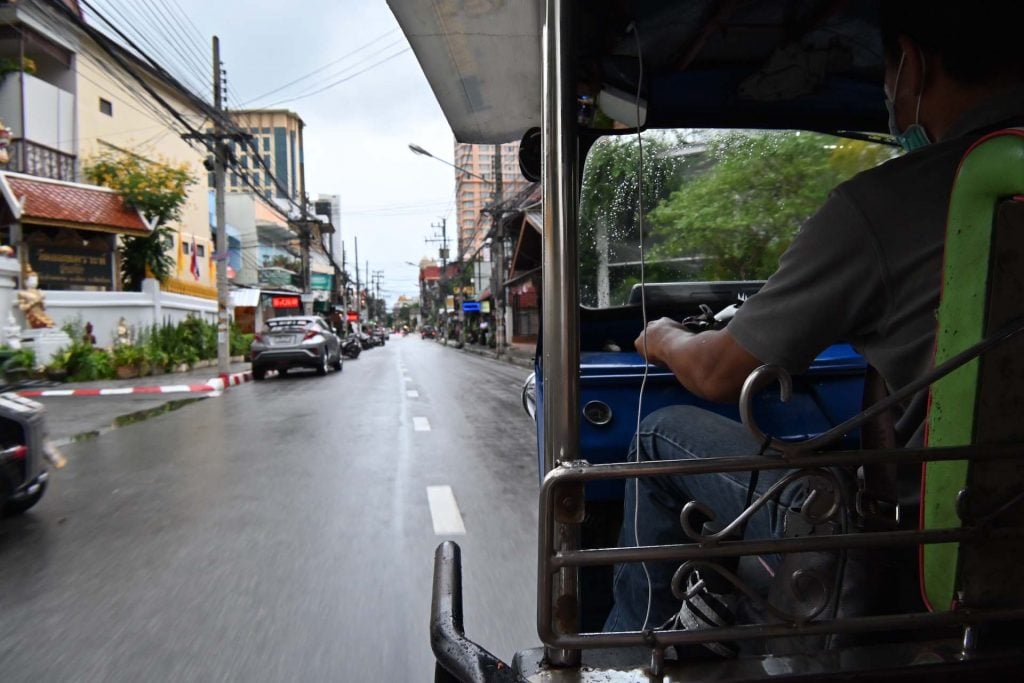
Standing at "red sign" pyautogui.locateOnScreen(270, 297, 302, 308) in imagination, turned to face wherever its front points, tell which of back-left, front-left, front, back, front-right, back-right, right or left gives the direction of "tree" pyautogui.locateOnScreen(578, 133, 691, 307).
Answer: front

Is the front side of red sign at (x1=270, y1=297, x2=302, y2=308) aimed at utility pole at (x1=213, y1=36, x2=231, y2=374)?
yes

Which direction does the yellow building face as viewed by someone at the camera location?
facing the viewer and to the right of the viewer

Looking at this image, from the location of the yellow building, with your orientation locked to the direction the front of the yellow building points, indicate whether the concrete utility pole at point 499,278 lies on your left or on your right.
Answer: on your left

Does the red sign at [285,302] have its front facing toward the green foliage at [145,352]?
yes

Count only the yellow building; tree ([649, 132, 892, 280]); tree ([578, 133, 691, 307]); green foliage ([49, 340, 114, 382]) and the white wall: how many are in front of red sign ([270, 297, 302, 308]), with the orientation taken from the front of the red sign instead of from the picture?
5

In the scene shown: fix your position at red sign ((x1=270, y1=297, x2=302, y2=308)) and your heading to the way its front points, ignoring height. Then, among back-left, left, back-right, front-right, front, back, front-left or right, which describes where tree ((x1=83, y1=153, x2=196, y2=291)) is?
front

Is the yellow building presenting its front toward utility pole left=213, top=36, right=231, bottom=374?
yes

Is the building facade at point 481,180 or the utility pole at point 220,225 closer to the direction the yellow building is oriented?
the utility pole

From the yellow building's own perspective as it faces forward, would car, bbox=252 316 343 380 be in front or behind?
in front

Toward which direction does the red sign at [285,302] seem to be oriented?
toward the camera

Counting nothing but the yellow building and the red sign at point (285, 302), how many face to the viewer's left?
0
